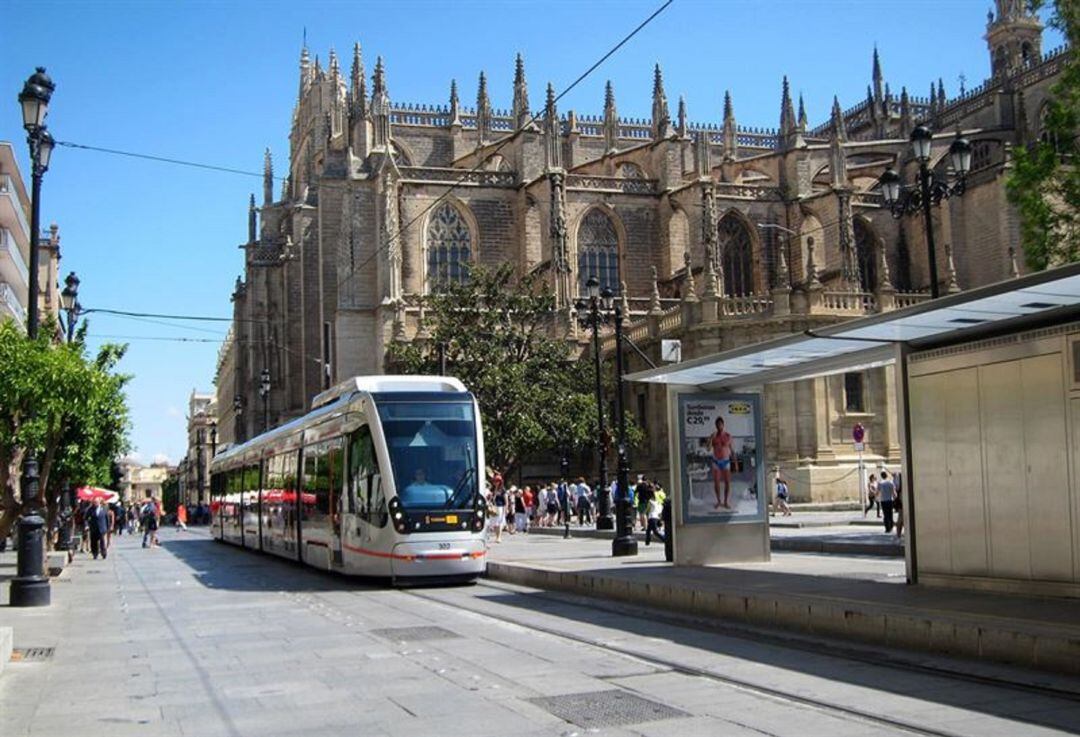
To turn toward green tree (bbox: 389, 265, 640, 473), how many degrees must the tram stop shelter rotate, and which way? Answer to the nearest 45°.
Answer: approximately 90° to its right

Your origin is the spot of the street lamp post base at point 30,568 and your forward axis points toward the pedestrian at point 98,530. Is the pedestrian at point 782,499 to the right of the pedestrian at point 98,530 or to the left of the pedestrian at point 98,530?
right

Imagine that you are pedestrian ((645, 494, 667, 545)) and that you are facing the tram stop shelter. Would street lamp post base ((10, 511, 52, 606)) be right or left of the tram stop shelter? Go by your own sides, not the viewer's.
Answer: right

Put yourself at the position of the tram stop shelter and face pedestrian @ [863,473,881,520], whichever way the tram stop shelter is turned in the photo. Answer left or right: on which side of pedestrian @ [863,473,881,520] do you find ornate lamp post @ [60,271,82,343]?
left

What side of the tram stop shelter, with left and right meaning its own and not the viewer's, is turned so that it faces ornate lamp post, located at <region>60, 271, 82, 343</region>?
right

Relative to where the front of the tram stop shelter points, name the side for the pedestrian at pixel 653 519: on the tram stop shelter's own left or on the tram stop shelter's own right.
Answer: on the tram stop shelter's own right

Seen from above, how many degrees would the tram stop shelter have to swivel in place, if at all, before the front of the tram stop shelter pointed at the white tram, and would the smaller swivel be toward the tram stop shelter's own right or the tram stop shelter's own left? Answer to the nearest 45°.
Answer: approximately 90° to the tram stop shelter's own right

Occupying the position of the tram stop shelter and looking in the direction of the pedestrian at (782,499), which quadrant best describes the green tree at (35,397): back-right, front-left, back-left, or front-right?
front-left

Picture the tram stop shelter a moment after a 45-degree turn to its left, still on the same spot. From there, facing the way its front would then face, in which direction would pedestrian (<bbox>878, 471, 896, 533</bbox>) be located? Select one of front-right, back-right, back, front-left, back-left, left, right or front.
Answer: back

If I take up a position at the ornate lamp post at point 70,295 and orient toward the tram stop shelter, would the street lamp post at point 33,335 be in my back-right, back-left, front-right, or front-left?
front-right

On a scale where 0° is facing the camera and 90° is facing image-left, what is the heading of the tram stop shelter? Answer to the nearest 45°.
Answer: approximately 45°

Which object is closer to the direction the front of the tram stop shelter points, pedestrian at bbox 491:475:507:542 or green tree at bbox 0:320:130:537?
the green tree

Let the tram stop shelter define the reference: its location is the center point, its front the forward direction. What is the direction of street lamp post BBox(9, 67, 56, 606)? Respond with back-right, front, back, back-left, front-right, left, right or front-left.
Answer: front-right
